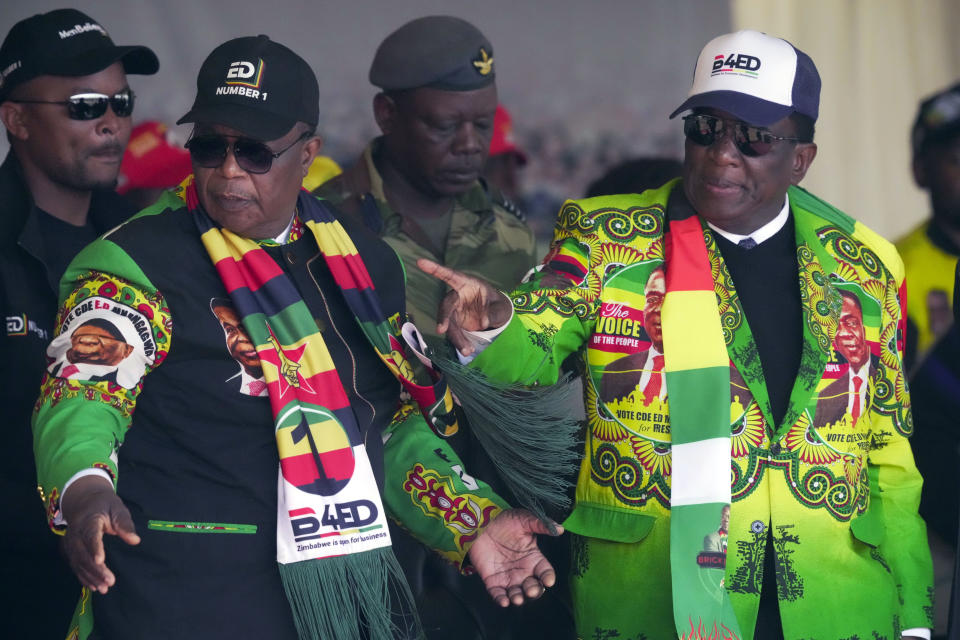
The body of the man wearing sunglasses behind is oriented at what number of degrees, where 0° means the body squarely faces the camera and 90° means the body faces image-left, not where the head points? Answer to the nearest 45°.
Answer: approximately 315°

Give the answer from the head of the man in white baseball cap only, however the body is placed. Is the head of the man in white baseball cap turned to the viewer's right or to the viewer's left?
to the viewer's left

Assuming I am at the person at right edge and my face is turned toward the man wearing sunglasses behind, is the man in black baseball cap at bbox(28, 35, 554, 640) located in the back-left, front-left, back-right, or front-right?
front-left

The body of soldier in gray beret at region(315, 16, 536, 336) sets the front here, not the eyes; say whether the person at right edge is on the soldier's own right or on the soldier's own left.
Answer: on the soldier's own left

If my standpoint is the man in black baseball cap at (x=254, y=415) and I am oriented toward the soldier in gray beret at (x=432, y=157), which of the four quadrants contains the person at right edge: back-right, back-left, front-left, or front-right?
front-right

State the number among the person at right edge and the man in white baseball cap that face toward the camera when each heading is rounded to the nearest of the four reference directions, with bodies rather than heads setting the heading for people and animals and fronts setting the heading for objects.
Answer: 2

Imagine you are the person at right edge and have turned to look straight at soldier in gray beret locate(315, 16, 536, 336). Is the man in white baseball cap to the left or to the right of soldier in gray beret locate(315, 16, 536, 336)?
left

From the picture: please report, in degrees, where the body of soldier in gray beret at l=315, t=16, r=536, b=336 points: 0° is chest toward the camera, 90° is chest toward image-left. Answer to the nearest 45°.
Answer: approximately 315°

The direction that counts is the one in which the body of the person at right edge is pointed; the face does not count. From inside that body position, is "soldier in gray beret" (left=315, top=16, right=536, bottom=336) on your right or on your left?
on your right

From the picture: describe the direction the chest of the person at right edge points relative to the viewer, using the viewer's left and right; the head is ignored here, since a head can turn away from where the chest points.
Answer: facing the viewer

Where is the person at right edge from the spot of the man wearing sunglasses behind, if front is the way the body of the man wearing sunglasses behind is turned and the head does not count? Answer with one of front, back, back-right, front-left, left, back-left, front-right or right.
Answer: front-left

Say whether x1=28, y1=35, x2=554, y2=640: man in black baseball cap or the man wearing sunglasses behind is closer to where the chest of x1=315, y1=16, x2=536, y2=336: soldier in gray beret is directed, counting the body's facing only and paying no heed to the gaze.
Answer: the man in black baseball cap

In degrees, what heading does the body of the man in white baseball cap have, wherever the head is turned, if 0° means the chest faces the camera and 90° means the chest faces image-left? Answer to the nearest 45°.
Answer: approximately 0°

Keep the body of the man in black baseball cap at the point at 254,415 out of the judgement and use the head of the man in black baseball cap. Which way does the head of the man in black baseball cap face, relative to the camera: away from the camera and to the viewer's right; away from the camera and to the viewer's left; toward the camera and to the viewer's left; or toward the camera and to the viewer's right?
toward the camera and to the viewer's left
